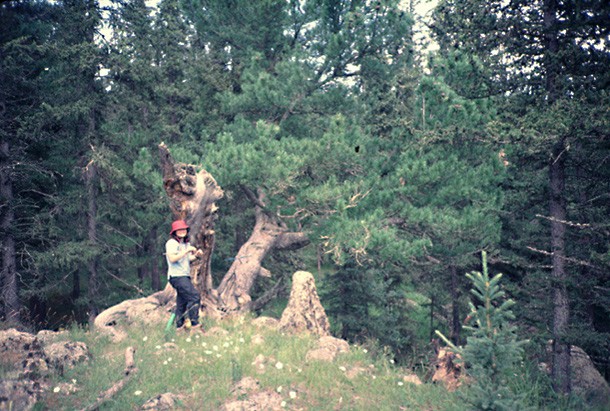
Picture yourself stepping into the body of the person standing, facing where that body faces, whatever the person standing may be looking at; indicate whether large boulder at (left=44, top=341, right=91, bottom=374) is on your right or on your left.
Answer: on your right

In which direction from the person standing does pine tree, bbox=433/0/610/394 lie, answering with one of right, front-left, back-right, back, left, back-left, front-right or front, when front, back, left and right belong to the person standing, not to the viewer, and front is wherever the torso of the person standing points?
front-left

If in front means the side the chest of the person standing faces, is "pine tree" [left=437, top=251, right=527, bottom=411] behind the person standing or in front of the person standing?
in front

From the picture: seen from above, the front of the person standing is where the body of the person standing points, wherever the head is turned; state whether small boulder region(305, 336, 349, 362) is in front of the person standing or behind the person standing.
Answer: in front

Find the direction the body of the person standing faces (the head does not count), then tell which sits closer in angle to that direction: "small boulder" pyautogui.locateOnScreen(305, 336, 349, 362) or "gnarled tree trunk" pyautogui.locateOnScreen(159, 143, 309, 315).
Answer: the small boulder

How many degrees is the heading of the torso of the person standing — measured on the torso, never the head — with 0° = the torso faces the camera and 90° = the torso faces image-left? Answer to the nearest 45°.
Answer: approximately 315°
